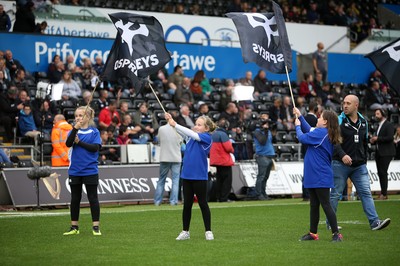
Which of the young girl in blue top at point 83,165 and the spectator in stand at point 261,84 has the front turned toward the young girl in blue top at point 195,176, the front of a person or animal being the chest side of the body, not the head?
the spectator in stand

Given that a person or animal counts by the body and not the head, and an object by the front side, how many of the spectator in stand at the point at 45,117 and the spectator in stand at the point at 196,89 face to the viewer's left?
0

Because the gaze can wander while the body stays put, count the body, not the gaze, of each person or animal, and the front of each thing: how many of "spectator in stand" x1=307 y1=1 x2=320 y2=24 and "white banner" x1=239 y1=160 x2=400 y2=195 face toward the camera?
2

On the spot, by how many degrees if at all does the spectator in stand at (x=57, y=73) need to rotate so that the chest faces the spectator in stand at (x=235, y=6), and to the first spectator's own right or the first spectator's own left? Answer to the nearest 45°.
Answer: approximately 90° to the first spectator's own left

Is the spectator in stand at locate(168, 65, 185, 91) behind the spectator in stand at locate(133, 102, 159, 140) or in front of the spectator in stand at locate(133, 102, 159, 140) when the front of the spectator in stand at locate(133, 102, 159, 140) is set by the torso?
behind

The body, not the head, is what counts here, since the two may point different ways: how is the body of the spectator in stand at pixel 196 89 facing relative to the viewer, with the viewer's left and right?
facing the viewer and to the right of the viewer

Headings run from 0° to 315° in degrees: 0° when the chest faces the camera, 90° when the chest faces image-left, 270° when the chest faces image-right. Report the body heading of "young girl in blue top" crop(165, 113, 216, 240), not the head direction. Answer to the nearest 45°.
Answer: approximately 45°

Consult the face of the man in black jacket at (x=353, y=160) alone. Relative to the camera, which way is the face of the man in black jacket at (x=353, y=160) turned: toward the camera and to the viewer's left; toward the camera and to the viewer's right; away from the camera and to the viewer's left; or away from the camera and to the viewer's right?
toward the camera and to the viewer's left

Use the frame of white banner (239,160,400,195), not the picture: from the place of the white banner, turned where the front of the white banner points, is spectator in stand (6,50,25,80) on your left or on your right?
on your right

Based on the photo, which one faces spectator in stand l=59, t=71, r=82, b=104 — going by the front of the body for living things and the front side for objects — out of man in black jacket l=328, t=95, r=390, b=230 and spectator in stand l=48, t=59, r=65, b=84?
spectator in stand l=48, t=59, r=65, b=84
